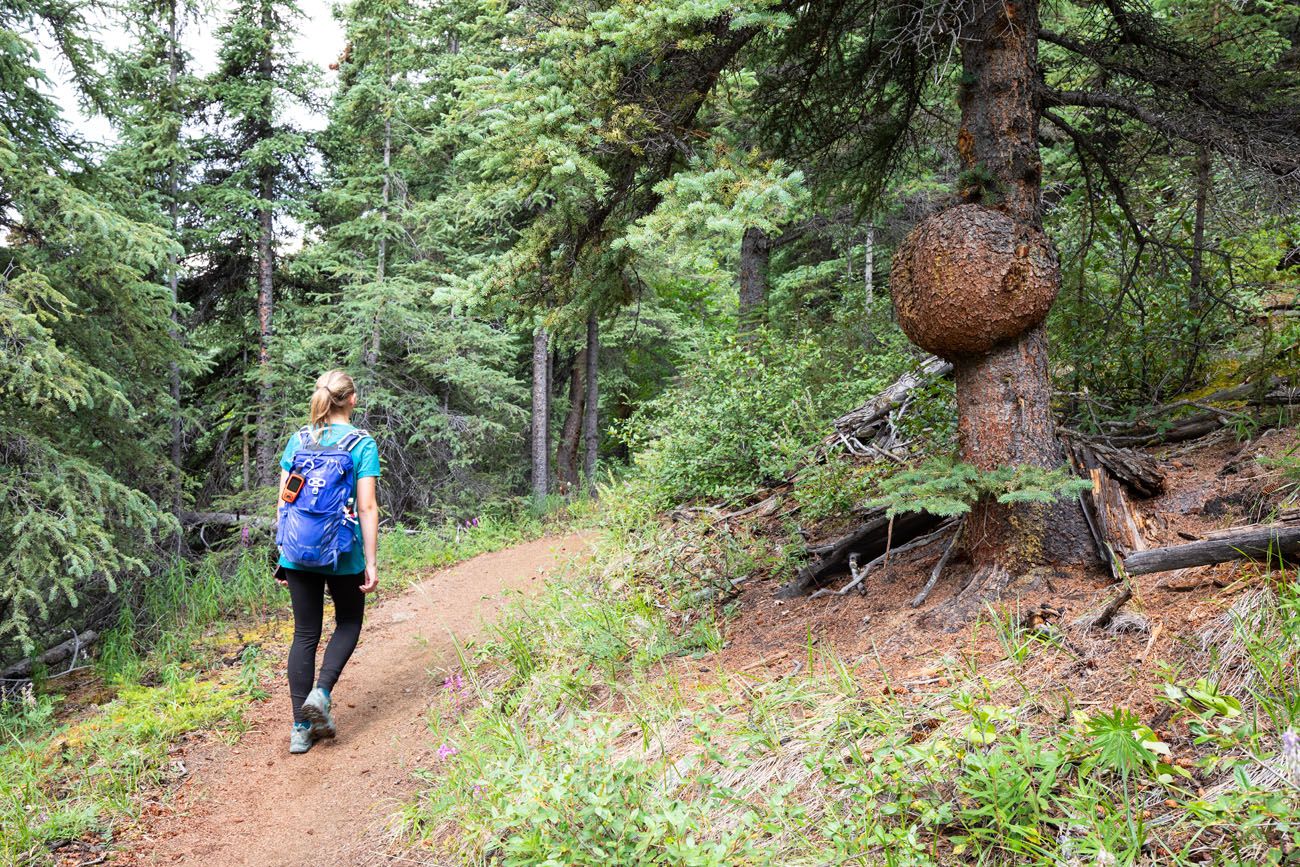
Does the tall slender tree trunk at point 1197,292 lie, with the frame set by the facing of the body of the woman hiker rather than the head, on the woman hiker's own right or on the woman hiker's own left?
on the woman hiker's own right

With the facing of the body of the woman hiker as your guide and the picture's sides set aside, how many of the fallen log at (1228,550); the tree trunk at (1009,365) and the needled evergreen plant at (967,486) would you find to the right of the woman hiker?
3

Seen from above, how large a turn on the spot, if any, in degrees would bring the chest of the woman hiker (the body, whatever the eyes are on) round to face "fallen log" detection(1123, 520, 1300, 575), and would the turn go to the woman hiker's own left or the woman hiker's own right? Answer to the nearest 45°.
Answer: approximately 90° to the woman hiker's own right

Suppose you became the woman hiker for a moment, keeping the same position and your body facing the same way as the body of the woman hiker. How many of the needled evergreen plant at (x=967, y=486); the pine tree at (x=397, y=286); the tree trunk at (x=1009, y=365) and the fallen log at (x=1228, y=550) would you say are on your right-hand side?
3

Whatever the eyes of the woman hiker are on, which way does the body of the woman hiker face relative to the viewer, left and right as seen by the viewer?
facing away from the viewer and to the right of the viewer

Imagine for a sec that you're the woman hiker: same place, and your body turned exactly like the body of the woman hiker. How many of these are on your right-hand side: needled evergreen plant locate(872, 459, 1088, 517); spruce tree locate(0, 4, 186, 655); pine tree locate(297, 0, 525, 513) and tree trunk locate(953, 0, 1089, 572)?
2

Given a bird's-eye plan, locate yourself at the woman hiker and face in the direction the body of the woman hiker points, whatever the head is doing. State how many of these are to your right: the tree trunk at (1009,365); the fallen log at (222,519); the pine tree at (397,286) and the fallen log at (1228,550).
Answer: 2

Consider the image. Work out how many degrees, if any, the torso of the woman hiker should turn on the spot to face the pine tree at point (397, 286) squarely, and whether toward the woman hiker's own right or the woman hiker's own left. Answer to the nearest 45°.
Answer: approximately 45° to the woman hiker's own left

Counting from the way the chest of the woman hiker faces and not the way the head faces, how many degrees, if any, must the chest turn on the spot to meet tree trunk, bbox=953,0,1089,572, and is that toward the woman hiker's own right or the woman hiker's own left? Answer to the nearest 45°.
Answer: approximately 90° to the woman hiker's own right
